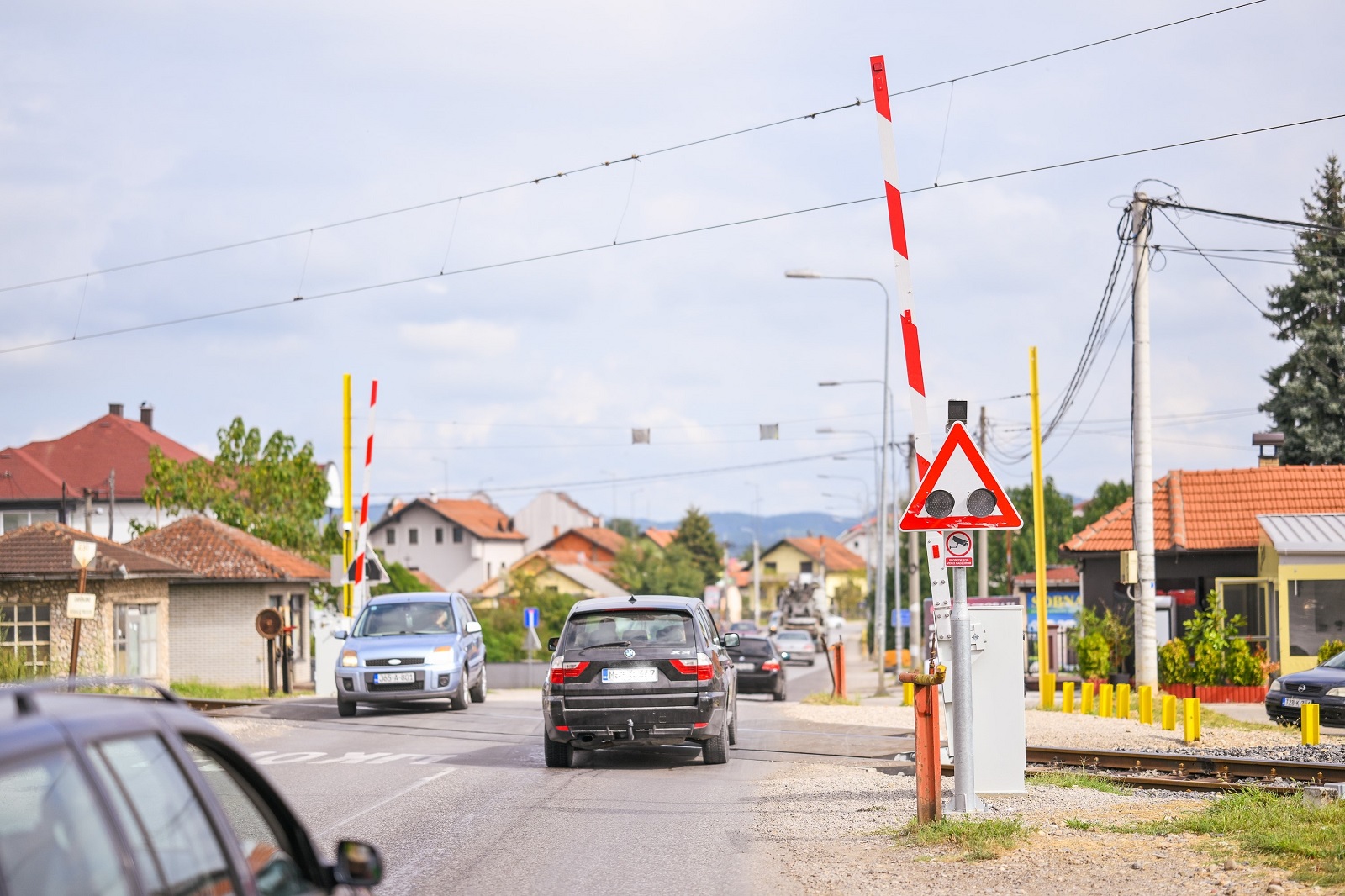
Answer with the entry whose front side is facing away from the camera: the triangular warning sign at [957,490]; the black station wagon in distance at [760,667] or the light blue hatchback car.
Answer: the black station wagon in distance

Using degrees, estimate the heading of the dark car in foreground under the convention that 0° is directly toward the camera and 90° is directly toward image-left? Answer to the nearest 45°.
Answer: approximately 225°

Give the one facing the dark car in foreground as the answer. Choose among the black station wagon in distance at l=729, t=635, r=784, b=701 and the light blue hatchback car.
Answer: the light blue hatchback car

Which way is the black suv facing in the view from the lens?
facing away from the viewer

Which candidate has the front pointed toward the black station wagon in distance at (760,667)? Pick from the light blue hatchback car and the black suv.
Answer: the black suv

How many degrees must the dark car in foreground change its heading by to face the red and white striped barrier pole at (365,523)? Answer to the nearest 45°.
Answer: approximately 45° to its left

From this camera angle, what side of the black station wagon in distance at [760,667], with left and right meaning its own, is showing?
back

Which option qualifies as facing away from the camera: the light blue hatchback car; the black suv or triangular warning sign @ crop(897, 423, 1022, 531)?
the black suv

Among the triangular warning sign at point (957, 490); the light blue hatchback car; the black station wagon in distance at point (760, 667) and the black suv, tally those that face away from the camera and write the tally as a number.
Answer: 2

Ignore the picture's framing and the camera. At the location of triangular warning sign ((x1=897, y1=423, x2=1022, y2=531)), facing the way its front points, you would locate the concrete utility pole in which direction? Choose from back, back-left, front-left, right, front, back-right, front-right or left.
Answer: back
